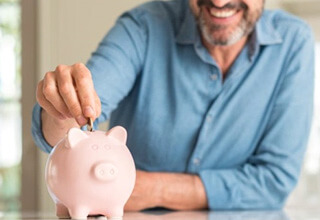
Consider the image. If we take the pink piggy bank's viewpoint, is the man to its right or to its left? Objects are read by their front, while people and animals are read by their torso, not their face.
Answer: on its left

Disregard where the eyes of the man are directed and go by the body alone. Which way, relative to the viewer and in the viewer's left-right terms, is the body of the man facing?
facing the viewer

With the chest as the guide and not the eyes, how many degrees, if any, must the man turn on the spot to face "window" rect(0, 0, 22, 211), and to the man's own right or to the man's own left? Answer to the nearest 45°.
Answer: approximately 135° to the man's own right

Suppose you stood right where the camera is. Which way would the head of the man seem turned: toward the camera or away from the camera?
toward the camera

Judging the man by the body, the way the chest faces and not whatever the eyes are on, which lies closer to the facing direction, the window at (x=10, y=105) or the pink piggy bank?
the pink piggy bank

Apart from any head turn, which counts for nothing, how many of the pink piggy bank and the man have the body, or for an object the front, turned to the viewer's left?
0

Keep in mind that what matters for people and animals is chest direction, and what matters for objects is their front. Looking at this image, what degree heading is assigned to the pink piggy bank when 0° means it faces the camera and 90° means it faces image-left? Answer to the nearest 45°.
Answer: approximately 315°

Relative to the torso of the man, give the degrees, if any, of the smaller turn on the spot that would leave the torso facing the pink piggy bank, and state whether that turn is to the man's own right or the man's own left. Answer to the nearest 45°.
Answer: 0° — they already face it
